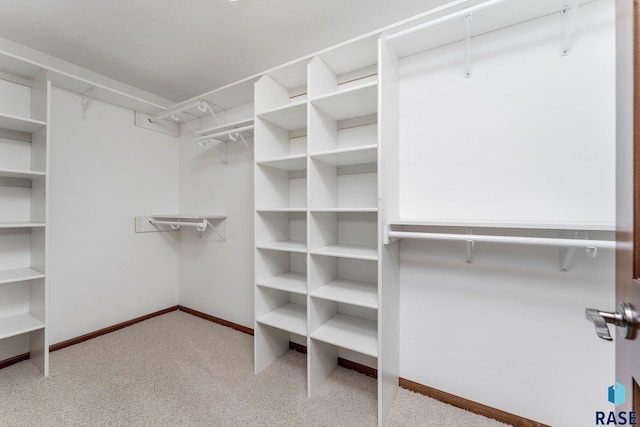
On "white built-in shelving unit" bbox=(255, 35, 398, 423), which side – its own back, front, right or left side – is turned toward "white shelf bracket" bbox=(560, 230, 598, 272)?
left

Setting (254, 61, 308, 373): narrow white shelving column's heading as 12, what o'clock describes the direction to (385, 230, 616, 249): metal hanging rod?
The metal hanging rod is roughly at 9 o'clock from the narrow white shelving column.

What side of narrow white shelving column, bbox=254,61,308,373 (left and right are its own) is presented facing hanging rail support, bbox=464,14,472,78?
left

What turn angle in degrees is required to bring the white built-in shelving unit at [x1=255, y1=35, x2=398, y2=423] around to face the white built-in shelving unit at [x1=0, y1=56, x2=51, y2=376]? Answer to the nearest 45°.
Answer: approximately 45° to its right

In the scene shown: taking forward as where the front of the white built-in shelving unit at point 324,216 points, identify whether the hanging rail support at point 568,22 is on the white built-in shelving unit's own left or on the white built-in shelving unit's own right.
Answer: on the white built-in shelving unit's own left

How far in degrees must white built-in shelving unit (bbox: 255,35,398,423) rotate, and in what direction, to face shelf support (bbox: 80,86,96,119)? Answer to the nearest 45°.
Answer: approximately 45° to its right

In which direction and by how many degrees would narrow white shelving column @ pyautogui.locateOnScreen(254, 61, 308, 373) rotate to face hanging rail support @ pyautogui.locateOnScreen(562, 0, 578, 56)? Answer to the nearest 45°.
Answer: approximately 90° to its left

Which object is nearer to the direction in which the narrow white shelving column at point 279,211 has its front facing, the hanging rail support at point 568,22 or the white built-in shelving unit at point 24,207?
the white built-in shelving unit

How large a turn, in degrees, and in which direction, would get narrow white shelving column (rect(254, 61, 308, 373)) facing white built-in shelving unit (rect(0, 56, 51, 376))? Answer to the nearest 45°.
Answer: approximately 45° to its right

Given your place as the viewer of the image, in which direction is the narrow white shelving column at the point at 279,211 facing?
facing the viewer and to the left of the viewer
